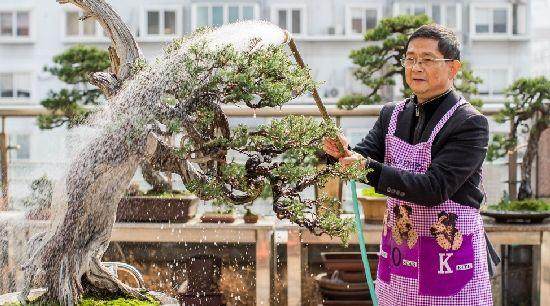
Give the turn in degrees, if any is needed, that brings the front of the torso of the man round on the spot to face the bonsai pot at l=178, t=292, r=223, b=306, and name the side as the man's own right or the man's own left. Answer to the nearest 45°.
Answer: approximately 90° to the man's own right

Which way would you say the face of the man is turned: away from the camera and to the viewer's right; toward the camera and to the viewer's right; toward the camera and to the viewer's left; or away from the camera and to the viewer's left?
toward the camera and to the viewer's left

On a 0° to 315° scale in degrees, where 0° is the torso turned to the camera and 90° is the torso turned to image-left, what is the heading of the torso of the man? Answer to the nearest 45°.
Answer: approximately 45°

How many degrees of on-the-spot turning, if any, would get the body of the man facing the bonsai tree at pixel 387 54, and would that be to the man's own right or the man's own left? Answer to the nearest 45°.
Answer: approximately 135° to the man's own right

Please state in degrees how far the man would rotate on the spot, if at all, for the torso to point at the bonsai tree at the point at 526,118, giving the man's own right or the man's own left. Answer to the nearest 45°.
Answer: approximately 135° to the man's own right

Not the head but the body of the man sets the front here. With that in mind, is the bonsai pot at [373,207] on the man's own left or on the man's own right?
on the man's own right
